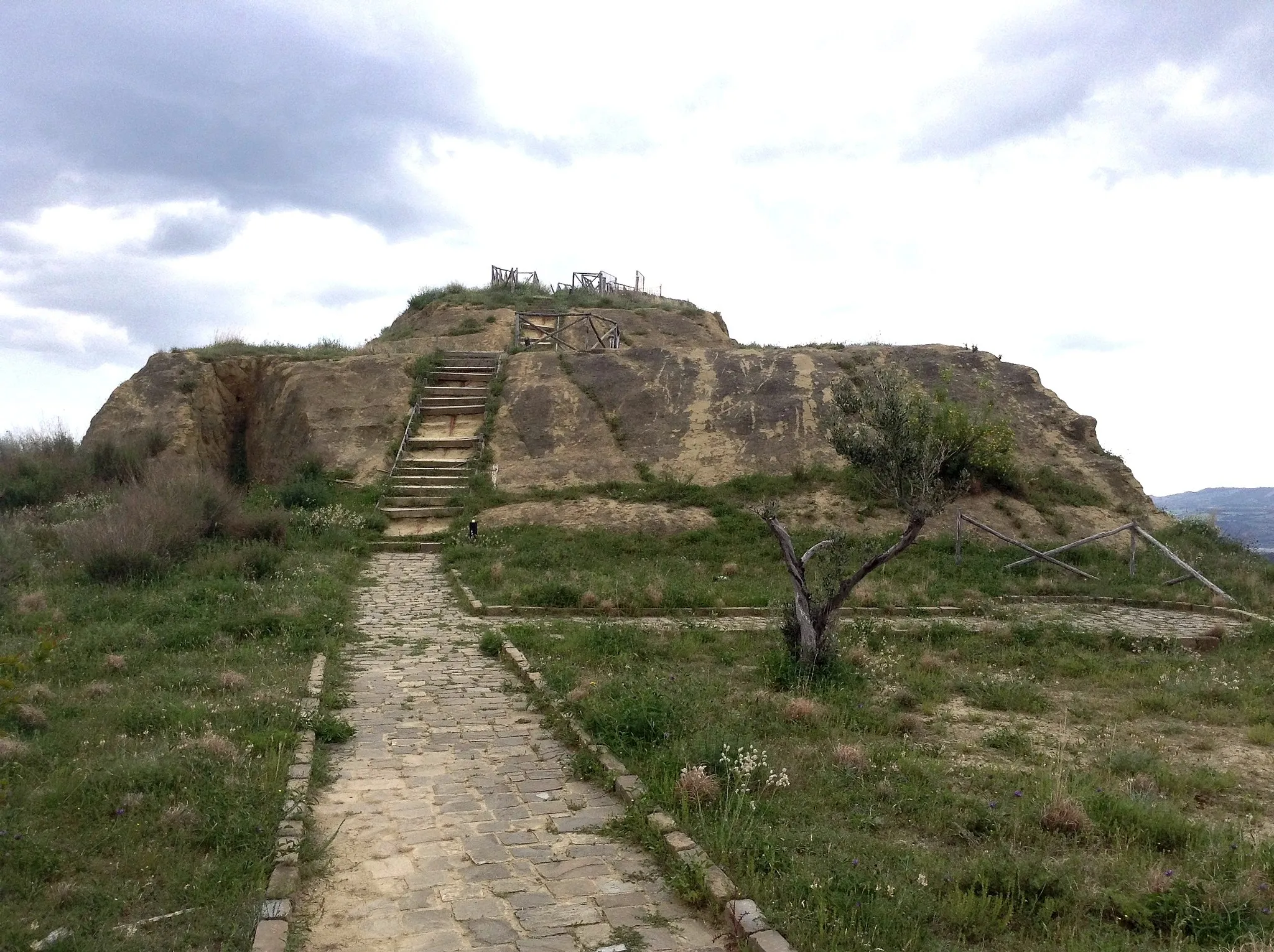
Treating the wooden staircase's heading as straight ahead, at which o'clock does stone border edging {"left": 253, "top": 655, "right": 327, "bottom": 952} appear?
The stone border edging is roughly at 12 o'clock from the wooden staircase.

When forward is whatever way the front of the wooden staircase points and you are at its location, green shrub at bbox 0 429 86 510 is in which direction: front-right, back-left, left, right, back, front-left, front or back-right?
right

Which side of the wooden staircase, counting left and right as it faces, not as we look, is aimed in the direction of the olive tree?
front

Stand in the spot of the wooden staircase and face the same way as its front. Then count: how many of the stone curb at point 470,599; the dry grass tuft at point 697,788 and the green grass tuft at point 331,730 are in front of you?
3

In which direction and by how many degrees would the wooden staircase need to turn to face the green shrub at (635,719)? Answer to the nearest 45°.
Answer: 0° — it already faces it

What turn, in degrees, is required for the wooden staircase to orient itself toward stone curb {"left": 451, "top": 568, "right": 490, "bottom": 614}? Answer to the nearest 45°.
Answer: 0° — it already faces it

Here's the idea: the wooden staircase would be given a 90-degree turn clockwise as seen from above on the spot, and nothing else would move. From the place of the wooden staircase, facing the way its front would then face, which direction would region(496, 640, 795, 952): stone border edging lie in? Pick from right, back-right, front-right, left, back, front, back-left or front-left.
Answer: left

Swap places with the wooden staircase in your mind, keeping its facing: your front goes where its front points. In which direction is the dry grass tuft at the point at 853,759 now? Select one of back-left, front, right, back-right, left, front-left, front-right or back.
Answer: front

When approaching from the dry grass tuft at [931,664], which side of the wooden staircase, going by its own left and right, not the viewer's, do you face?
front

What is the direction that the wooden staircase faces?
toward the camera

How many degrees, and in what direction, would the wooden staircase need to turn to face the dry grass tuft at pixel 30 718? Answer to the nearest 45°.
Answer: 0° — it already faces it

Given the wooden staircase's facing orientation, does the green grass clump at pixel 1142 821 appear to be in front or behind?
in front

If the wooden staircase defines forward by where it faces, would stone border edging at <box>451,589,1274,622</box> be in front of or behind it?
in front

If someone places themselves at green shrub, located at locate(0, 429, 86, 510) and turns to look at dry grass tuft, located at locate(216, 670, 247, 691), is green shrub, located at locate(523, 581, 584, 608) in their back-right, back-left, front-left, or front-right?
front-left
